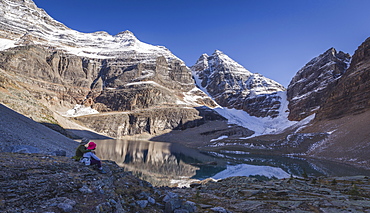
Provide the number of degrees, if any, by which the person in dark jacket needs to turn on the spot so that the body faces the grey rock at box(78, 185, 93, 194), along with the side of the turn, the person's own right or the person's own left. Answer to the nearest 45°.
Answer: approximately 90° to the person's own right

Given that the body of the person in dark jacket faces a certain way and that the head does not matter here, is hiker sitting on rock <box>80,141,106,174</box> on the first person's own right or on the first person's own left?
on the first person's own right

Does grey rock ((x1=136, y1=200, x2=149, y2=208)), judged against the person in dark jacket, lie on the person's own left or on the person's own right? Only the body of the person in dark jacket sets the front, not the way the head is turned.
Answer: on the person's own right

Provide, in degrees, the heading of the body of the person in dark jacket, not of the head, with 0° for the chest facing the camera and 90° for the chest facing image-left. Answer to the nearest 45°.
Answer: approximately 270°
